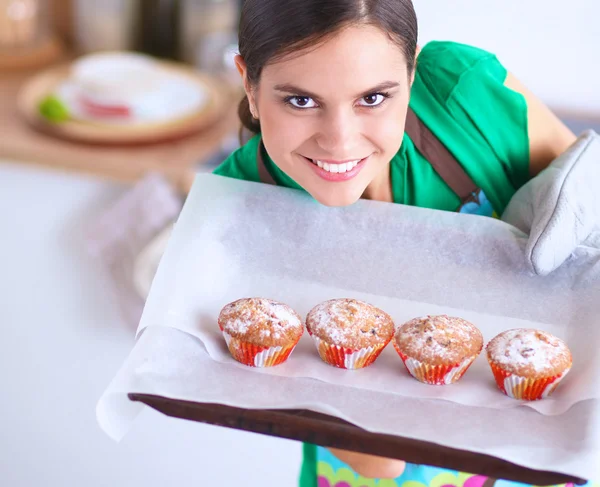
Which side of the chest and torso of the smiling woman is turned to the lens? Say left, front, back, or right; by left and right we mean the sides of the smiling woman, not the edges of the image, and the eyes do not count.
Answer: front

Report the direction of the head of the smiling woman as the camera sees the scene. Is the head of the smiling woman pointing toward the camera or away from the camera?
toward the camera

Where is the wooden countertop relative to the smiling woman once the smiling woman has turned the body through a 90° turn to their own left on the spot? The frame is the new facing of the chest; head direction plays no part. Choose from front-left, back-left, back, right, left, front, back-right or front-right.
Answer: back-left
